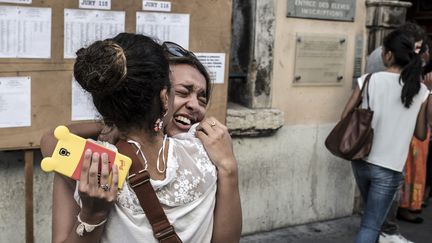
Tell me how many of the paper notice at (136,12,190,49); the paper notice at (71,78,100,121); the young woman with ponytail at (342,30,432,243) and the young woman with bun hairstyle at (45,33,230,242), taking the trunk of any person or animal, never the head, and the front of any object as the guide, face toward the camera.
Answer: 2

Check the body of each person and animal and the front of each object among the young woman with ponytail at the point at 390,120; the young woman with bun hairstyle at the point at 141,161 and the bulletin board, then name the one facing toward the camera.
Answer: the bulletin board

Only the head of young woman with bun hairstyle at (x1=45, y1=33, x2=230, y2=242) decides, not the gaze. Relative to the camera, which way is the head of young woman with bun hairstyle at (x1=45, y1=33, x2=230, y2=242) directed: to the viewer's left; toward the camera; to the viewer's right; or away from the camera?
away from the camera

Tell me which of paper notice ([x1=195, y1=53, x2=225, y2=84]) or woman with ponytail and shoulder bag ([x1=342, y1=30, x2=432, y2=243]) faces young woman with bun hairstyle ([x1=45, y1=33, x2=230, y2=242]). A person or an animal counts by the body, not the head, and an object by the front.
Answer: the paper notice

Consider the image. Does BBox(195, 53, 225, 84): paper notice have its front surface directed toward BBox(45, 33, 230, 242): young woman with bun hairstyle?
yes

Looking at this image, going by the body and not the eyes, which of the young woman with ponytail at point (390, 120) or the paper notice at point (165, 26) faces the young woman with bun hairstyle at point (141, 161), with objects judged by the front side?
the paper notice

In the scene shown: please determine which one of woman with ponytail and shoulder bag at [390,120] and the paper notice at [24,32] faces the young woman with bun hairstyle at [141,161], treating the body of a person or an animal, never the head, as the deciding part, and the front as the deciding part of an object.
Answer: the paper notice

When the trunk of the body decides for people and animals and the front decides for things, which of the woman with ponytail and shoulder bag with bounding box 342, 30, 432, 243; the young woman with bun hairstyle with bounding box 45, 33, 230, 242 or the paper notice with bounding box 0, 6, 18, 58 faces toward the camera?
the paper notice

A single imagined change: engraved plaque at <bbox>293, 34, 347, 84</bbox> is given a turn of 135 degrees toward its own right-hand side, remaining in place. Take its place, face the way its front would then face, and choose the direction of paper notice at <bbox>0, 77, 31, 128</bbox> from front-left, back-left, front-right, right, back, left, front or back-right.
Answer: left

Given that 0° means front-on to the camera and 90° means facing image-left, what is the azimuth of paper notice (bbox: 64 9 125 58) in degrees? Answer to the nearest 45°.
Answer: approximately 0°

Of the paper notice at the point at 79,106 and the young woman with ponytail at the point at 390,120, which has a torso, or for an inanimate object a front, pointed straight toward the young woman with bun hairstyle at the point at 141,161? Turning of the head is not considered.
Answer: the paper notice

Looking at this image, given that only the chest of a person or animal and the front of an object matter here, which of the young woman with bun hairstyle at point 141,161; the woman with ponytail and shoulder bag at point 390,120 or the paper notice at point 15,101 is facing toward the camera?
the paper notice

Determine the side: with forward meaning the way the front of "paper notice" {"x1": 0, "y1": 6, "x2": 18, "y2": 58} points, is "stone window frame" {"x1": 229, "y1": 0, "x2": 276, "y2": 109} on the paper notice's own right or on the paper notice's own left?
on the paper notice's own left

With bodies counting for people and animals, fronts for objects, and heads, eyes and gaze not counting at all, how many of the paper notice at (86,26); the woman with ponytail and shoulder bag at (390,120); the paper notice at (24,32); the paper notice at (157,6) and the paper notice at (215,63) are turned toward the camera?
4
